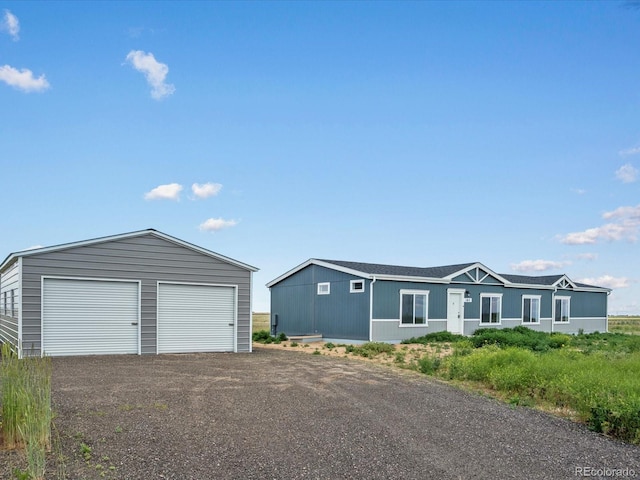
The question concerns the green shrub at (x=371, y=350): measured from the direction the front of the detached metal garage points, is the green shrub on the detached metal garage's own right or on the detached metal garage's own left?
on the detached metal garage's own left

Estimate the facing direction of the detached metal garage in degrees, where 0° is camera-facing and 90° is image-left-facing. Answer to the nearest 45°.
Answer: approximately 0°

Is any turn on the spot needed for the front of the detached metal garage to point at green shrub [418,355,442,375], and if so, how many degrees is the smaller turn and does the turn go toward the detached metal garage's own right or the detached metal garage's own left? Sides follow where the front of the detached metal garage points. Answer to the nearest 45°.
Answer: approximately 45° to the detached metal garage's own left
